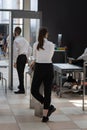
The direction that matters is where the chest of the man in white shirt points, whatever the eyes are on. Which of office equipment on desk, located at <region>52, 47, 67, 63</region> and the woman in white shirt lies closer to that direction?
the office equipment on desk
